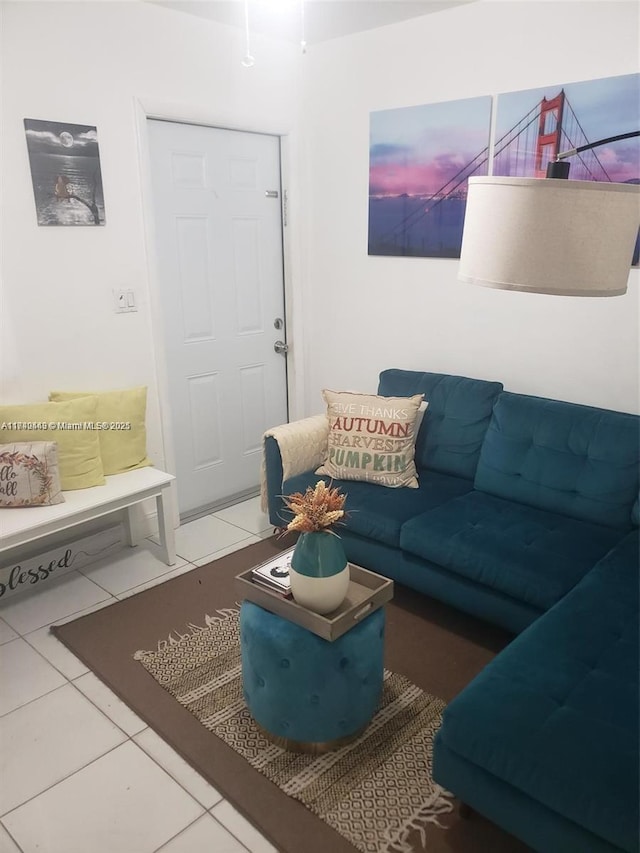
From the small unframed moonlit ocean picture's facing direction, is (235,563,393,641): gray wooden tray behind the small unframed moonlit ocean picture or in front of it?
in front

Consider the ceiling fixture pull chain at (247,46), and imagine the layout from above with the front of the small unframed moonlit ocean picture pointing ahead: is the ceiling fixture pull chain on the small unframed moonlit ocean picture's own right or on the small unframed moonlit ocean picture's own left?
on the small unframed moonlit ocean picture's own left

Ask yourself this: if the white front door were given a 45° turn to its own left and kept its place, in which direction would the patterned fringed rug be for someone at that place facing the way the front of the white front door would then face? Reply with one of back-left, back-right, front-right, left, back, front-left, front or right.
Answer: right

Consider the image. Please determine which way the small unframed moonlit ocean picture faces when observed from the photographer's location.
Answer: facing the viewer and to the right of the viewer

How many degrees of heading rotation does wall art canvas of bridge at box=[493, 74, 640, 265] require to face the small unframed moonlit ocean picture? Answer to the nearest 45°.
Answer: approximately 45° to its right

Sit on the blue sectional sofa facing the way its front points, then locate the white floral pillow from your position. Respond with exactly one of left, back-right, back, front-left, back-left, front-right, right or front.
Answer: front-right

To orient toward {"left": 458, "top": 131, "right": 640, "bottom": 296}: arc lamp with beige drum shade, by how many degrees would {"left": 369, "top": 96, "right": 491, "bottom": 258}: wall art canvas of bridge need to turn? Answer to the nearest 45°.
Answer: approximately 45° to its left

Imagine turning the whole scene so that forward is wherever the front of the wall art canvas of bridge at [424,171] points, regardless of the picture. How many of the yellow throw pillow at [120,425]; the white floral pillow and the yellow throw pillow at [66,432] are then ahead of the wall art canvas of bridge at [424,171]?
3

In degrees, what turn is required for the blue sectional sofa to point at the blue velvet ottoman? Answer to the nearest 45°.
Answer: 0° — it already faces it

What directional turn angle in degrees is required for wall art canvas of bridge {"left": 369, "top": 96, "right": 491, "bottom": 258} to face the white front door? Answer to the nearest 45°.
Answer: approximately 45° to its right

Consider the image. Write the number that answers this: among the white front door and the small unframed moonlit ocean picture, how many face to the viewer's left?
0

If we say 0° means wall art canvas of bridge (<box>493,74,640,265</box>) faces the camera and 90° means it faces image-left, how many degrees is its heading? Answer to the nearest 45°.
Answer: approximately 45°

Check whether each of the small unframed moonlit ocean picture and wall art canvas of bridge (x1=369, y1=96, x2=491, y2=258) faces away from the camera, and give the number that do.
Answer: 0

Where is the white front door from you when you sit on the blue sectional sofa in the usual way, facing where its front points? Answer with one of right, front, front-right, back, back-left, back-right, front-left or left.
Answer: right
